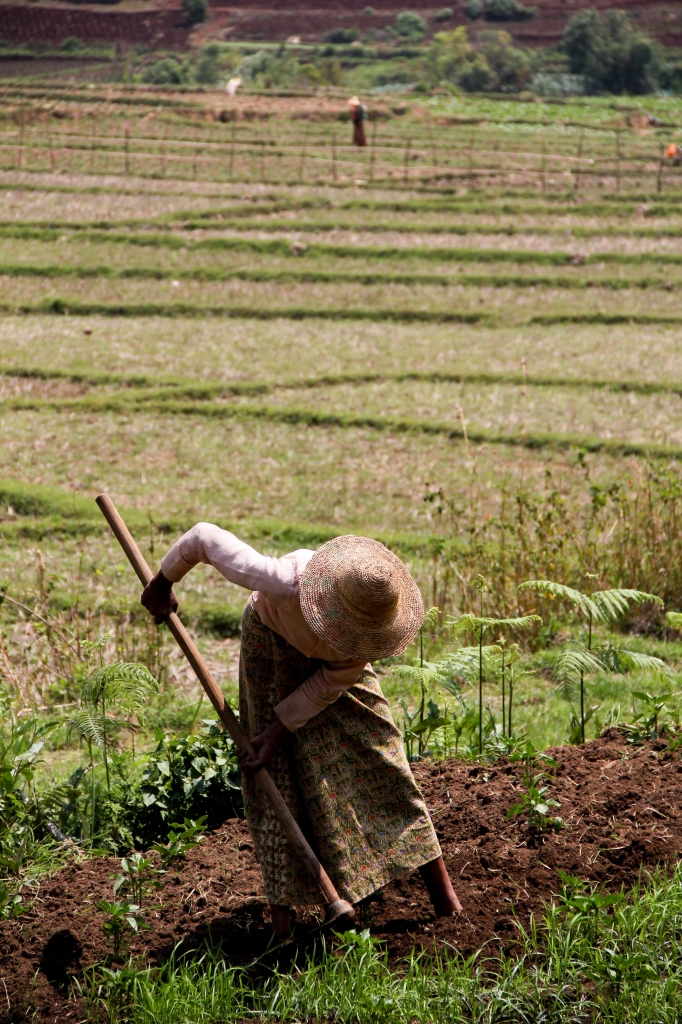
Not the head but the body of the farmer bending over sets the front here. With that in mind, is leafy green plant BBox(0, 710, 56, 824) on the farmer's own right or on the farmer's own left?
on the farmer's own right

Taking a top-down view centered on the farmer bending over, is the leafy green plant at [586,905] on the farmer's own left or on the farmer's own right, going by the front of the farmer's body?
on the farmer's own left

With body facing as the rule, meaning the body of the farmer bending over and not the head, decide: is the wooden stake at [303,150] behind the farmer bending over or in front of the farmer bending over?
behind

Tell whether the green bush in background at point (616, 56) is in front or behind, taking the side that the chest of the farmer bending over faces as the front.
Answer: behind

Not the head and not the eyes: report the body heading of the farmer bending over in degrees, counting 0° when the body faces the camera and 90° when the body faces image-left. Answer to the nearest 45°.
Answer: approximately 0°

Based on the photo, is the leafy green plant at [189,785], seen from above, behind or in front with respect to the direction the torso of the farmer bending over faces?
behind

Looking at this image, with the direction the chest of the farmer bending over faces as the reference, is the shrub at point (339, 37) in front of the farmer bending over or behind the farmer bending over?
behind

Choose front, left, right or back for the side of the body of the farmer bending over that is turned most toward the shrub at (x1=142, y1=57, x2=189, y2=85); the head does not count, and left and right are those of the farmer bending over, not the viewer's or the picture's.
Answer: back

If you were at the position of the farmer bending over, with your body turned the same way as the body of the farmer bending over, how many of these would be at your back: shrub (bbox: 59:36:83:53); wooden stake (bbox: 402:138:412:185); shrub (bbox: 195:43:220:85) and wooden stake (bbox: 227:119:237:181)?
4

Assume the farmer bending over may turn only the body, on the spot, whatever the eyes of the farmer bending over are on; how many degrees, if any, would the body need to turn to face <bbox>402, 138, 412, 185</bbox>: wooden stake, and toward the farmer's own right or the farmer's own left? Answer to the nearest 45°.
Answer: approximately 180°
